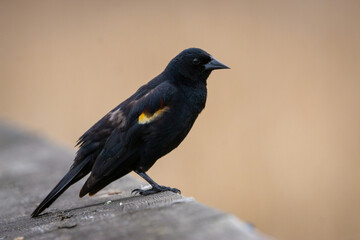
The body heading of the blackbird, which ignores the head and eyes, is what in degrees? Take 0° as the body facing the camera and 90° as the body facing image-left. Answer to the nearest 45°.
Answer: approximately 270°
